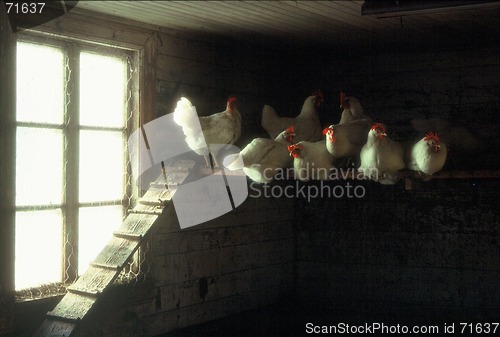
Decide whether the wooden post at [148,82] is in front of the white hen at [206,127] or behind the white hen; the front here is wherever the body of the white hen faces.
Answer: behind

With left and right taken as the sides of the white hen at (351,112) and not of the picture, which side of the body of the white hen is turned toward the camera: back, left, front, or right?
left

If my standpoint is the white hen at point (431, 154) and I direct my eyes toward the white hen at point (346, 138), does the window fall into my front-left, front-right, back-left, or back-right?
front-left

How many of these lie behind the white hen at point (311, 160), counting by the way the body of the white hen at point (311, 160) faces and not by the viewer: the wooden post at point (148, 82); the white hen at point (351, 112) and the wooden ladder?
1

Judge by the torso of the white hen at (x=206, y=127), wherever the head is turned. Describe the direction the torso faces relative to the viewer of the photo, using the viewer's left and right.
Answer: facing to the right of the viewer

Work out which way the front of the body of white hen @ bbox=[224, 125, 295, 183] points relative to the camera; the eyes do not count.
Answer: to the viewer's right

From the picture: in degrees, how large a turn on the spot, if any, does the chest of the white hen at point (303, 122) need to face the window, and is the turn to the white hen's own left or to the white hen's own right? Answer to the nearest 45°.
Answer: approximately 135° to the white hen's own right

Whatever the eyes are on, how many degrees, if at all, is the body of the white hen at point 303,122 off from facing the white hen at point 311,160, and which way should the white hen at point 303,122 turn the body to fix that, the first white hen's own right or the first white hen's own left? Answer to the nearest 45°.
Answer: approximately 90° to the first white hen's own right

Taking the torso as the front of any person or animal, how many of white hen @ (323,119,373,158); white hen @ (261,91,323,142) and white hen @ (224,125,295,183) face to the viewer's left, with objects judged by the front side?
1

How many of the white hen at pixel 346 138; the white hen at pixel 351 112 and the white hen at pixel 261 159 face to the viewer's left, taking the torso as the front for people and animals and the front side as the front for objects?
2

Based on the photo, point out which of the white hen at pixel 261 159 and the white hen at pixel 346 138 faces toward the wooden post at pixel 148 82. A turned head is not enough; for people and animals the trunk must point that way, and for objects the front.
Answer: the white hen at pixel 346 138

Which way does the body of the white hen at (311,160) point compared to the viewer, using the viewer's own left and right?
facing the viewer and to the left of the viewer

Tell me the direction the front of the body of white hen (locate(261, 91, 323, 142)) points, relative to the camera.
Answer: to the viewer's right

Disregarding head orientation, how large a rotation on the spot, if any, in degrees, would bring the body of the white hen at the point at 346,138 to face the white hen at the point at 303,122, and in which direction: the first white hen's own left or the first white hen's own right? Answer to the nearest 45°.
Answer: approximately 45° to the first white hen's own right

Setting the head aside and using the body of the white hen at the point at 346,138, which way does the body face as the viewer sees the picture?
to the viewer's left
